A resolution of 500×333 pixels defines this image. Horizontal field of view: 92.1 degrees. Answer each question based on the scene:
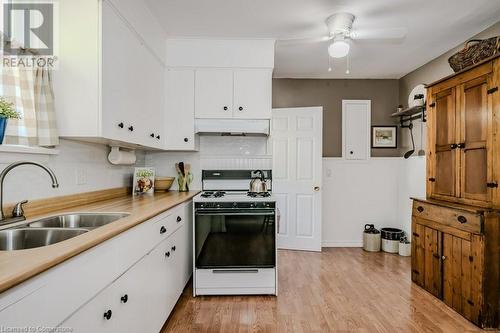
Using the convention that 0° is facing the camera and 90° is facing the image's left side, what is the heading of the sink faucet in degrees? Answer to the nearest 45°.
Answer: approximately 315°

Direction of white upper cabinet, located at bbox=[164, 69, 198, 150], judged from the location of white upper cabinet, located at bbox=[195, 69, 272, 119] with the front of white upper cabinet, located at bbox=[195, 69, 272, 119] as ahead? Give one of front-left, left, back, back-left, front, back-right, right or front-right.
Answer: right

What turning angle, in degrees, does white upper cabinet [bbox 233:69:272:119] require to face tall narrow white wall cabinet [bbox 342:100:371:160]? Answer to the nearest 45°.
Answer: approximately 135° to its left

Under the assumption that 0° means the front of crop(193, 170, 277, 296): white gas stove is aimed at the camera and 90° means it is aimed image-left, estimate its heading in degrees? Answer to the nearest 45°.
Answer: approximately 0°
